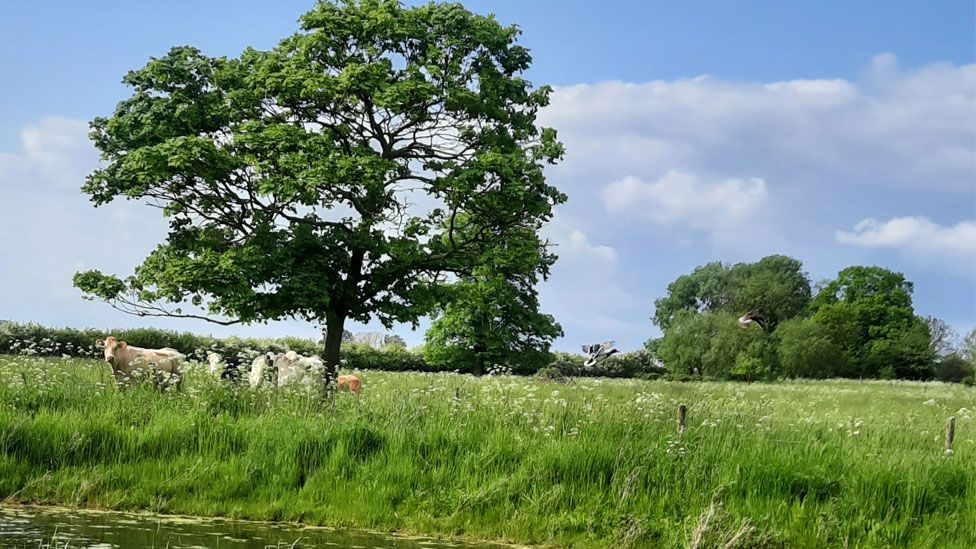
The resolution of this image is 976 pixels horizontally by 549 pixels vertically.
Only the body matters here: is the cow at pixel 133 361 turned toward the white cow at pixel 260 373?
no

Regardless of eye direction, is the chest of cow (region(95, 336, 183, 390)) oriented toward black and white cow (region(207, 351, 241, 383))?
no

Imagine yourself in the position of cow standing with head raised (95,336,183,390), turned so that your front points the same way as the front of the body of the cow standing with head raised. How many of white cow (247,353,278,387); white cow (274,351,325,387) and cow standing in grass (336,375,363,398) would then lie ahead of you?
0

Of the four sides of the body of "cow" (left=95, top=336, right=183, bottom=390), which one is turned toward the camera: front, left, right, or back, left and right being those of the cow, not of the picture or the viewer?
left

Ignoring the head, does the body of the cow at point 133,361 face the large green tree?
no

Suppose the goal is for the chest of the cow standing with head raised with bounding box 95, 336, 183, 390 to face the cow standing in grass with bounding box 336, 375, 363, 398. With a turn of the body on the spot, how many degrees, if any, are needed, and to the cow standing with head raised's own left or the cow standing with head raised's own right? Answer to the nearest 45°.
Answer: approximately 180°

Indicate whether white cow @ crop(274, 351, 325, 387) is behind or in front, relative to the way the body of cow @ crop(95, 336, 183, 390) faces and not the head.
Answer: behind
